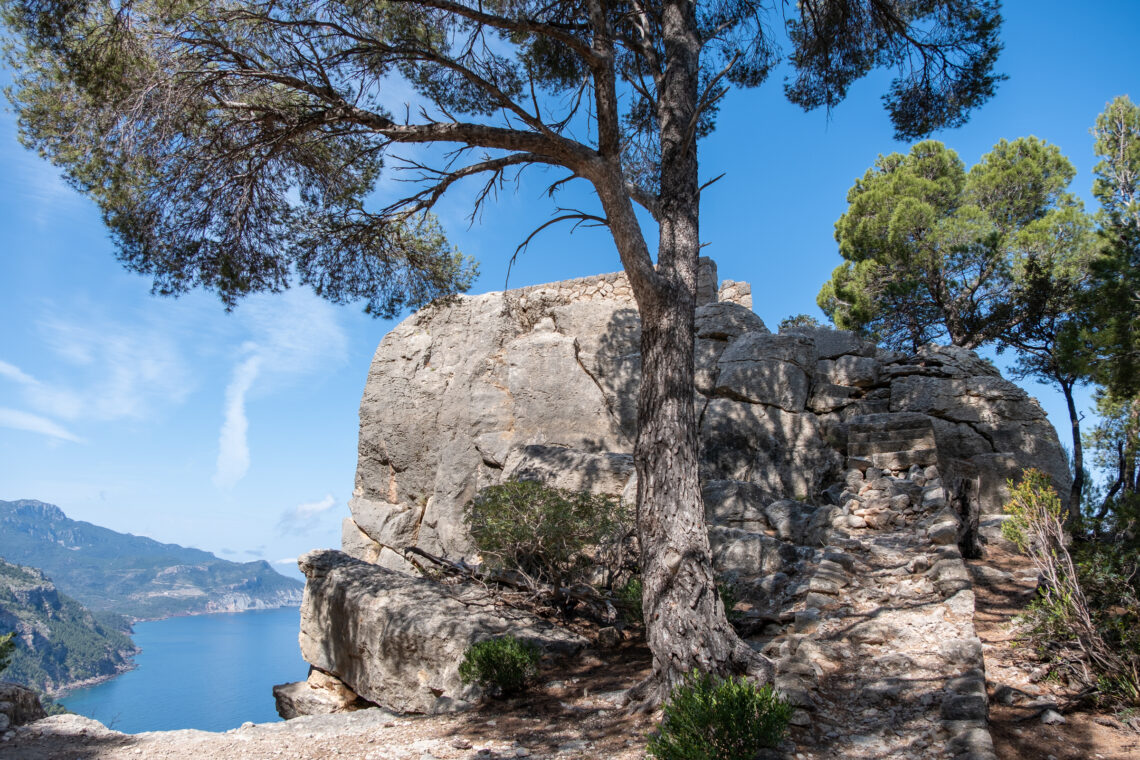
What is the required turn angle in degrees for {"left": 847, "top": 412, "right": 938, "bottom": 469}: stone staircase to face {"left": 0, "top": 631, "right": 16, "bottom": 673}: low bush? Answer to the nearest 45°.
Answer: approximately 45° to its right

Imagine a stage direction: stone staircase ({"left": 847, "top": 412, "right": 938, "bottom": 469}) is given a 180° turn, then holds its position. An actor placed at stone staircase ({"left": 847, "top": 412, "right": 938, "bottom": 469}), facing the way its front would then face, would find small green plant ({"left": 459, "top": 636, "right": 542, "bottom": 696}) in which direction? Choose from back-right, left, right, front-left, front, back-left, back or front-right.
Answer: back-left

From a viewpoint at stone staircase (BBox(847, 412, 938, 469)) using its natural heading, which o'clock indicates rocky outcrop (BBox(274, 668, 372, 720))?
The rocky outcrop is roughly at 2 o'clock from the stone staircase.

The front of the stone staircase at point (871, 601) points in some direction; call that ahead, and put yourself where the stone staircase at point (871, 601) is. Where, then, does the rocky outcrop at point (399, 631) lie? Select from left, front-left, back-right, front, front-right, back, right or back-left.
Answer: right

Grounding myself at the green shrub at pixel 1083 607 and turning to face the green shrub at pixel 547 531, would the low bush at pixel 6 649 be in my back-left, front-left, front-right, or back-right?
front-left

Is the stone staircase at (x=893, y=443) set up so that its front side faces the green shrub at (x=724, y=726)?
yes

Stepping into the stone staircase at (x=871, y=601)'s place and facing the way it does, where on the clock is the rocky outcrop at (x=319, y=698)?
The rocky outcrop is roughly at 3 o'clock from the stone staircase.

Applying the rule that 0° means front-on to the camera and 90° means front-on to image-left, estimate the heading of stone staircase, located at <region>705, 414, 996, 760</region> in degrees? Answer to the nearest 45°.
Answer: approximately 0°

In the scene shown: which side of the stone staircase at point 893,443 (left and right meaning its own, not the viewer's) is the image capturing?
front

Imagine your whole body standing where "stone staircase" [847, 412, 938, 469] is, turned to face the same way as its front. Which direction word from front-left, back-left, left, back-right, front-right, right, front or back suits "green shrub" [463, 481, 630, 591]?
front-right

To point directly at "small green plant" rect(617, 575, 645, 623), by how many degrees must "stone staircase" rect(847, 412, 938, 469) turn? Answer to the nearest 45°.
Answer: approximately 45° to its right
